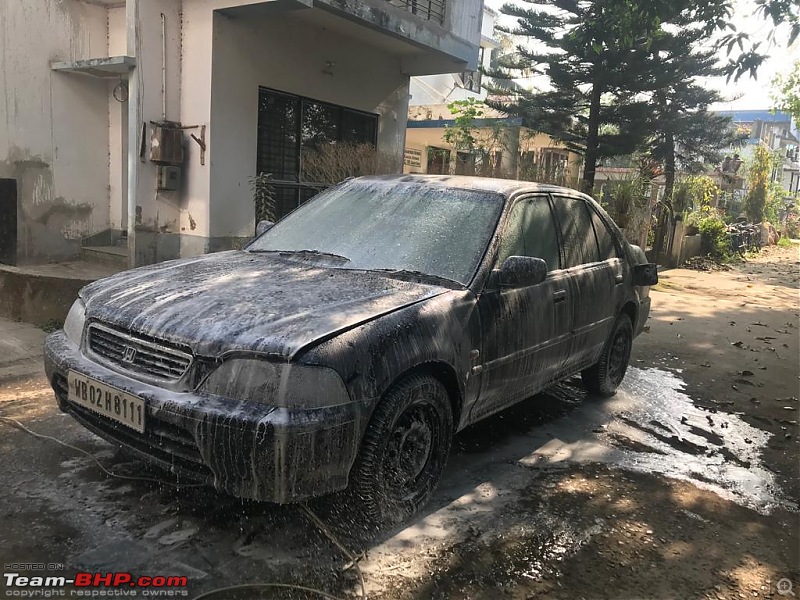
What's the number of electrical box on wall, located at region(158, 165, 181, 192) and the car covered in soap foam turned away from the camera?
0

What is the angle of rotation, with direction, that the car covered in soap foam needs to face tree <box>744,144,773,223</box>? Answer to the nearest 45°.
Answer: approximately 180°

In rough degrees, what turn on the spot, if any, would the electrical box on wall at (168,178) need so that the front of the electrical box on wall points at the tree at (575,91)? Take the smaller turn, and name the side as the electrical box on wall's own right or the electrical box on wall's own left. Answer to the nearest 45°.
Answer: approximately 90° to the electrical box on wall's own left

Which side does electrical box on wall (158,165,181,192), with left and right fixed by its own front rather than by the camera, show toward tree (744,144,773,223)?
left

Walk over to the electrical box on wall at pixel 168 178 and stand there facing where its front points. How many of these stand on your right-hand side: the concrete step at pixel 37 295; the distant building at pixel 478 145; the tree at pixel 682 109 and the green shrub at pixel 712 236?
1

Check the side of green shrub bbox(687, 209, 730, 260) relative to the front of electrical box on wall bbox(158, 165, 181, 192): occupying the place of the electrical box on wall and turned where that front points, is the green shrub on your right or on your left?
on your left

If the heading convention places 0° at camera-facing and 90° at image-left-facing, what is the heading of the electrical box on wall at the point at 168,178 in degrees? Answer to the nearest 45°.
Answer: approximately 315°

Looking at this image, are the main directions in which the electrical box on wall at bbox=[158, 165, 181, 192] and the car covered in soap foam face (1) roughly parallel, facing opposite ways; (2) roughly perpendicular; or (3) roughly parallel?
roughly perpendicular

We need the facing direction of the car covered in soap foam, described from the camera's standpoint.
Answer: facing the viewer and to the left of the viewer

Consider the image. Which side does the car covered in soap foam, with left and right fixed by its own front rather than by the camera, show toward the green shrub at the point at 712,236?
back

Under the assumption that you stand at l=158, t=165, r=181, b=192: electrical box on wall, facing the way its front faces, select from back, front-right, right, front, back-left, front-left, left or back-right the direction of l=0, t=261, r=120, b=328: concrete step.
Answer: right

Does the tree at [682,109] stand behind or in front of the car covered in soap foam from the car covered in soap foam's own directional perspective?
behind
